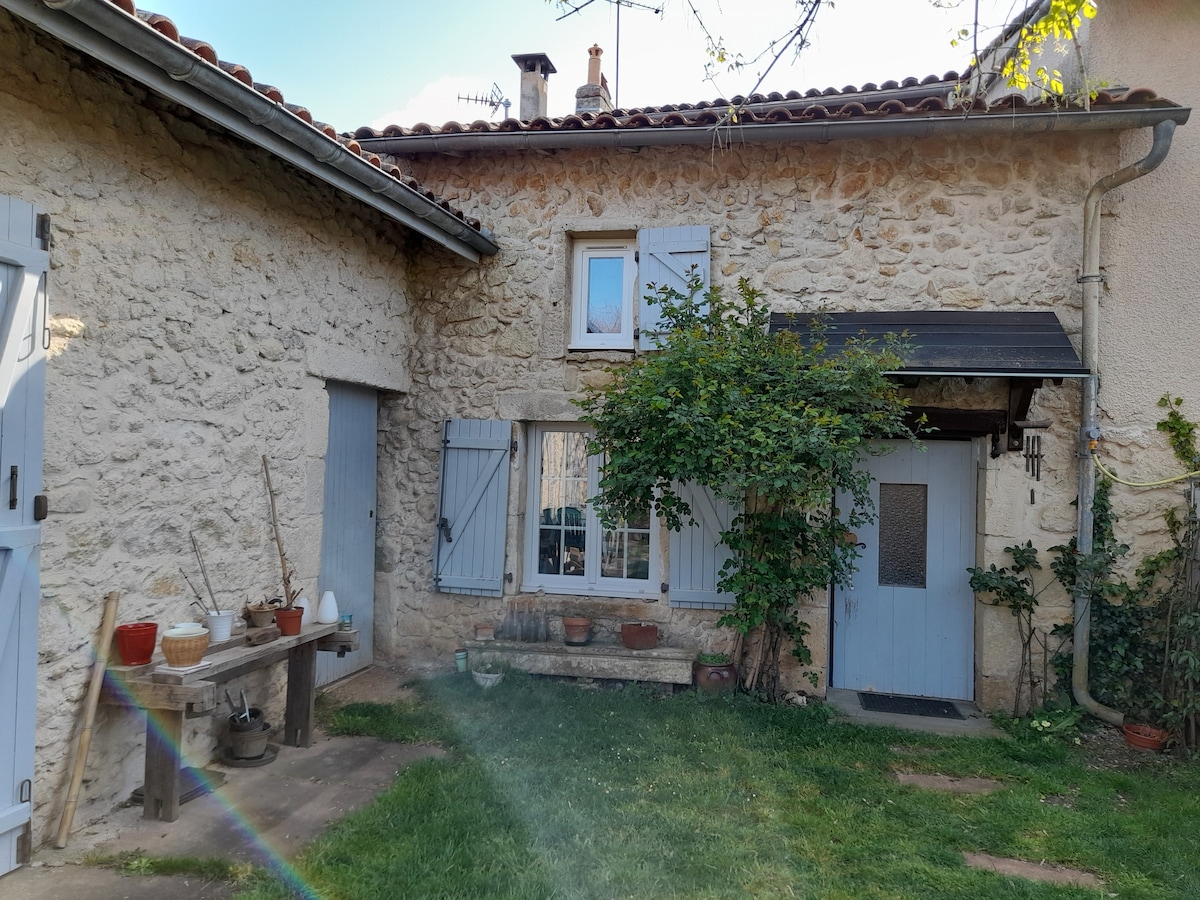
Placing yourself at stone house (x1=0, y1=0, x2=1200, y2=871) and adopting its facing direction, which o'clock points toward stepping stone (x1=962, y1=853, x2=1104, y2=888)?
The stepping stone is roughly at 10 o'clock from the stone house.

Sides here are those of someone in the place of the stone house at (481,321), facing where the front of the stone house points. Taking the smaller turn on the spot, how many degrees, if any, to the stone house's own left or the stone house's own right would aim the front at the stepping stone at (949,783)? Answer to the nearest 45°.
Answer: approximately 90° to the stone house's own left

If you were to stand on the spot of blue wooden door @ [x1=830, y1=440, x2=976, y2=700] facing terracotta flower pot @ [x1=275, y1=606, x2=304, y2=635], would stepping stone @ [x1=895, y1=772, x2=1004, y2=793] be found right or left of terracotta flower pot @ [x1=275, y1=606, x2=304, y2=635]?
left

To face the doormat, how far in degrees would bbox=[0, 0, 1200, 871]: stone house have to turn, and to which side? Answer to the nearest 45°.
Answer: approximately 90° to its left

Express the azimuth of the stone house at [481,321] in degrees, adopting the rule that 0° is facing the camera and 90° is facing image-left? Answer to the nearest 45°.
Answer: approximately 0°

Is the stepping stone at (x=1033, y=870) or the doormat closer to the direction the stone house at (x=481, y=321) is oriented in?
the stepping stone
